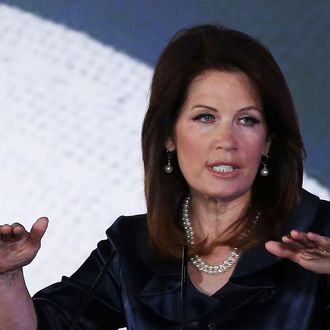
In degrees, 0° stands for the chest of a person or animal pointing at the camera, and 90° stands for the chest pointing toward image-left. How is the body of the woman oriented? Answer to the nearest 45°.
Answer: approximately 0°
